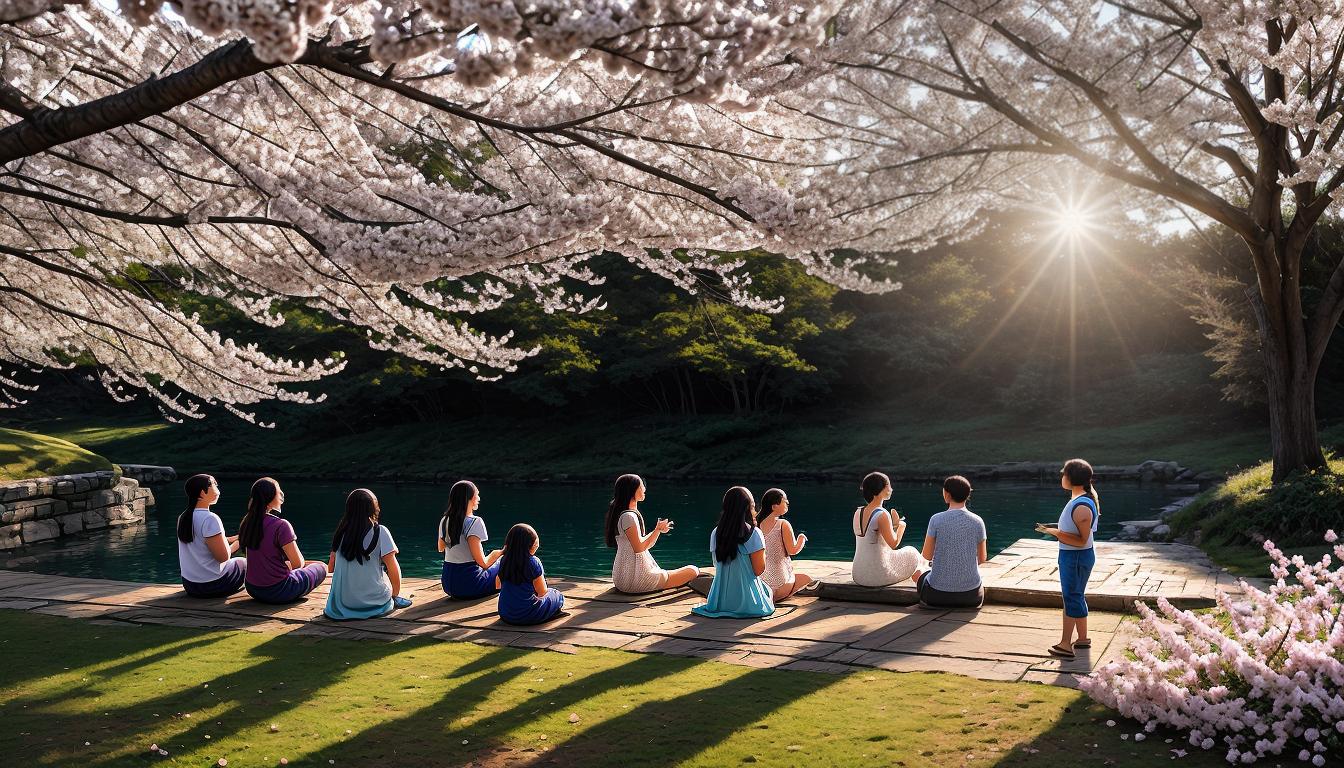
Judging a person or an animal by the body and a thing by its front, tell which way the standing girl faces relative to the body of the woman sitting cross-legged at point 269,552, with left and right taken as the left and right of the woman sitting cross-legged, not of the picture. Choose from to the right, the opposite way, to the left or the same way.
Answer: to the left

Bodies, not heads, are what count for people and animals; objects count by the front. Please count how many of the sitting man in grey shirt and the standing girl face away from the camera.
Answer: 1

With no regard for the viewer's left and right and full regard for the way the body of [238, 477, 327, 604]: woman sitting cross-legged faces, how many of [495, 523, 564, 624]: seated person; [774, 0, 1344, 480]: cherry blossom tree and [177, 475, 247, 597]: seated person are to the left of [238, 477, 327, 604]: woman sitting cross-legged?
1

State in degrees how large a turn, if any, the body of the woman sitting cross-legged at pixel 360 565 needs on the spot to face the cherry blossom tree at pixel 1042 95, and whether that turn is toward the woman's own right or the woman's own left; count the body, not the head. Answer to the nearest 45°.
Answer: approximately 45° to the woman's own right

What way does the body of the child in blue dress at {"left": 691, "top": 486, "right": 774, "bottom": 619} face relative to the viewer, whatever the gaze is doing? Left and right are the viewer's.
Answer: facing away from the viewer and to the right of the viewer

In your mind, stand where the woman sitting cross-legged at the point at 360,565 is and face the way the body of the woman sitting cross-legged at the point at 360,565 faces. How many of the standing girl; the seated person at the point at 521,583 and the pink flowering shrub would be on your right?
3

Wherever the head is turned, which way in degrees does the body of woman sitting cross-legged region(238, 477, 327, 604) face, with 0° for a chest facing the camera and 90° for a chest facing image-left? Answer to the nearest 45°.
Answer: approximately 225°

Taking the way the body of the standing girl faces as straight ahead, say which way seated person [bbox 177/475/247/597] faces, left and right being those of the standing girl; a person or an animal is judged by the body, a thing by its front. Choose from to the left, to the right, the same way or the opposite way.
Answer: to the right

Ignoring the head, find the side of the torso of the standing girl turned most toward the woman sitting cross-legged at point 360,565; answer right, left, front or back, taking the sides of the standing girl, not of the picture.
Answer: front

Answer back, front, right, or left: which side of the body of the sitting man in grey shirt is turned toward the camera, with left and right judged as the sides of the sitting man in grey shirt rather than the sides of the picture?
back

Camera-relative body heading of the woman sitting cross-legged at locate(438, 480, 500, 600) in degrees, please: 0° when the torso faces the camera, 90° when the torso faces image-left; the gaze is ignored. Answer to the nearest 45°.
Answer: approximately 225°

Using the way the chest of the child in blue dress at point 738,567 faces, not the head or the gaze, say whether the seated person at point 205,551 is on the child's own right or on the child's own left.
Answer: on the child's own left

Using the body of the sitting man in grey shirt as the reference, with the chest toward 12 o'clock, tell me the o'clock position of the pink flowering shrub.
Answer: The pink flowering shrub is roughly at 5 o'clock from the sitting man in grey shirt.

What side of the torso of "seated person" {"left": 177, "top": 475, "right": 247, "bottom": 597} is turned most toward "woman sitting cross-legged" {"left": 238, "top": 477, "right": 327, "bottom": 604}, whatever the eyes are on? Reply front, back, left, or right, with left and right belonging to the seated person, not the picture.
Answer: right

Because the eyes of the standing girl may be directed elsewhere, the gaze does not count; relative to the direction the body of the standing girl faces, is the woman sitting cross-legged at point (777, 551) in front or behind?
in front

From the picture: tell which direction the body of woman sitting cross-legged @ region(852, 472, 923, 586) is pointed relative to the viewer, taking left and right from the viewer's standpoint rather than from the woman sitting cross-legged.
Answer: facing away from the viewer and to the right of the viewer

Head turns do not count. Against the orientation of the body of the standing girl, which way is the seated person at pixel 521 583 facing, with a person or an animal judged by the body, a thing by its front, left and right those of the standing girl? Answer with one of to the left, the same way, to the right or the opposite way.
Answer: to the right

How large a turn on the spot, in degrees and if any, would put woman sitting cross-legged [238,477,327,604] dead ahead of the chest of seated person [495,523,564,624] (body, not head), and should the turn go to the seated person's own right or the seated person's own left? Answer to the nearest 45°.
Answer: approximately 90° to the seated person's own left
